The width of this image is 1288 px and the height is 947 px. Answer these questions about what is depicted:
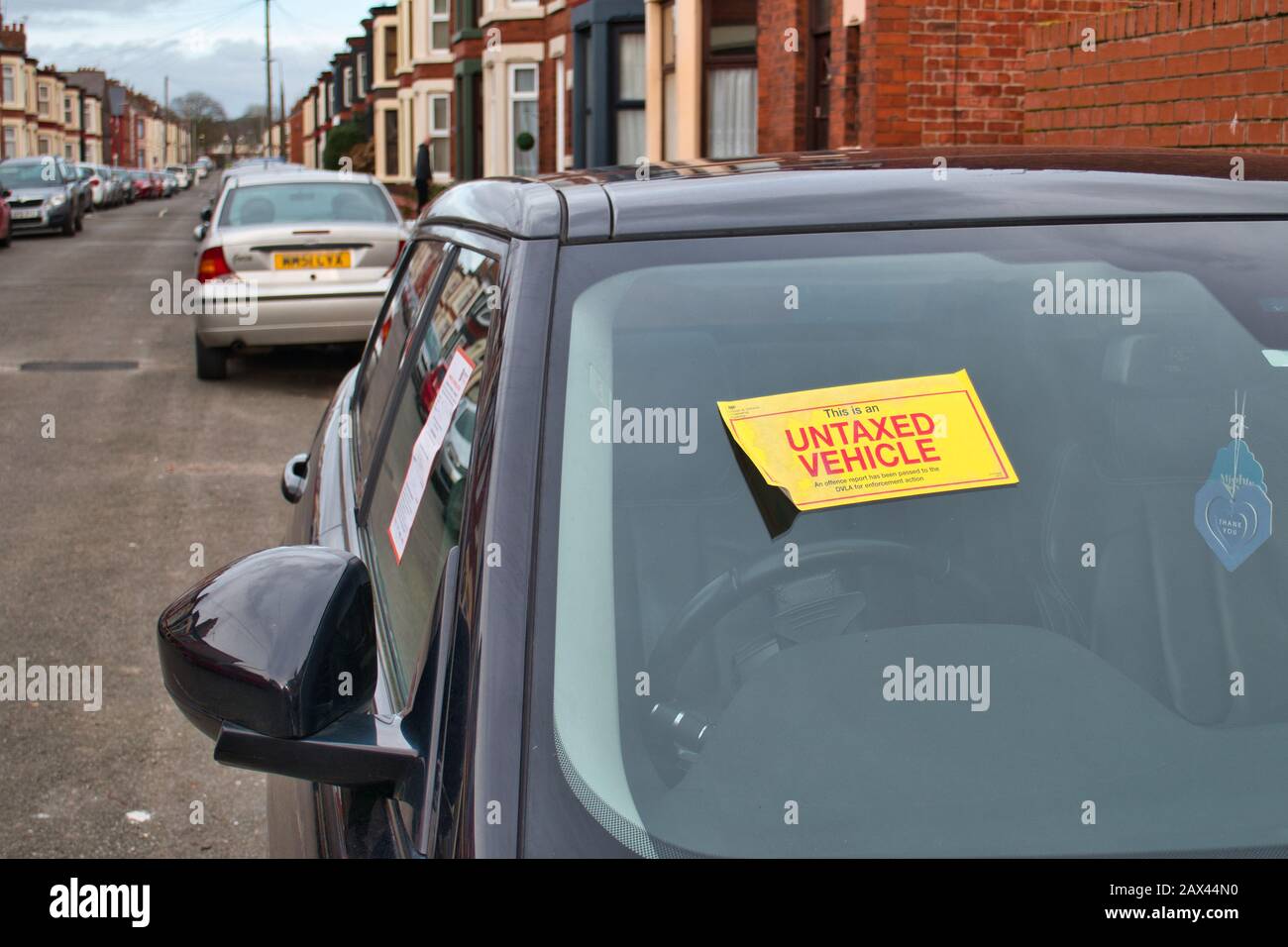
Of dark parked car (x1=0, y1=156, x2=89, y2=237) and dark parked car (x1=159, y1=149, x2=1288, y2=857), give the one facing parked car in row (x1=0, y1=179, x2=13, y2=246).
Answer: dark parked car (x1=0, y1=156, x2=89, y2=237)

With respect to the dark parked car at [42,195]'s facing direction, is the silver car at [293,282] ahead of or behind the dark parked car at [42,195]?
ahead

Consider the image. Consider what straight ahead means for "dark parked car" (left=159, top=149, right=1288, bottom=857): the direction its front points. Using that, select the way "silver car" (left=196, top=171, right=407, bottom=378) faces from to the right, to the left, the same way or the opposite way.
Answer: the opposite way

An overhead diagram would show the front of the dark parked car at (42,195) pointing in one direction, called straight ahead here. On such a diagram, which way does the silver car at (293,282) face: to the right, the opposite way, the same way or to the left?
the opposite way

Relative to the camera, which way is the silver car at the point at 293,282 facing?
away from the camera

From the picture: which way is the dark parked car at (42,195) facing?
toward the camera

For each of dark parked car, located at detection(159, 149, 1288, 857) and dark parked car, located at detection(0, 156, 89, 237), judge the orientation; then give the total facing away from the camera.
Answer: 0

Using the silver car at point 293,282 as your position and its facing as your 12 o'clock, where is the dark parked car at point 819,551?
The dark parked car is roughly at 6 o'clock from the silver car.

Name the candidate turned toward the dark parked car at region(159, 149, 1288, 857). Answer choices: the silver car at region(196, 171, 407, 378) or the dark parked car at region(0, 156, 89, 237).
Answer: the dark parked car at region(0, 156, 89, 237)

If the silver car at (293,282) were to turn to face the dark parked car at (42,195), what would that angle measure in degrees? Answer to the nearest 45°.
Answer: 0° — it already faces it

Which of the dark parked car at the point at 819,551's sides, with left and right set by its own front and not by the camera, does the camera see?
front

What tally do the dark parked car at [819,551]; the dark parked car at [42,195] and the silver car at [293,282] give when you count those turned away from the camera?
1

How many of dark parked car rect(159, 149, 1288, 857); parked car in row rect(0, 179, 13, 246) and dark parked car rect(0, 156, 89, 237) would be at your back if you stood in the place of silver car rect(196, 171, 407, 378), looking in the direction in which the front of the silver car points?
1

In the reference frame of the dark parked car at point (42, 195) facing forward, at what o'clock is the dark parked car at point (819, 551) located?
the dark parked car at point (819, 551) is roughly at 12 o'clock from the dark parked car at point (42, 195).
